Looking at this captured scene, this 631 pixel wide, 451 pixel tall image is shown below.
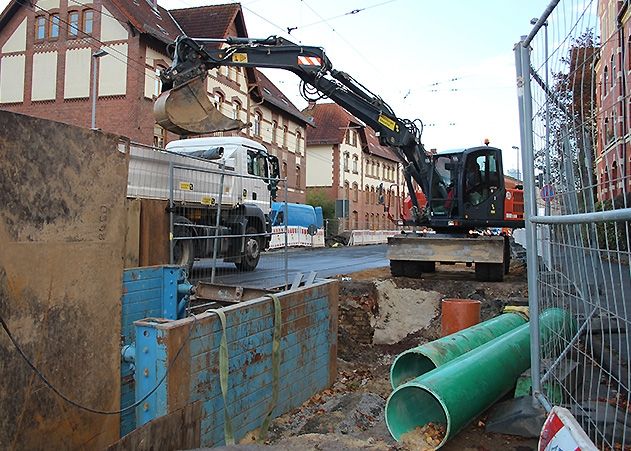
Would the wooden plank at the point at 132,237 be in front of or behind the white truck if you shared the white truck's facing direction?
behind

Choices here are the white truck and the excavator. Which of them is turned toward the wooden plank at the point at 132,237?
the excavator

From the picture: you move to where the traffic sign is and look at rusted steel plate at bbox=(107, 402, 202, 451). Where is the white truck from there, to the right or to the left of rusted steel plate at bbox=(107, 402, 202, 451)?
right

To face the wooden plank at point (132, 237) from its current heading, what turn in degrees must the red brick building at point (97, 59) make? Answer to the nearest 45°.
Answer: approximately 45° to its right

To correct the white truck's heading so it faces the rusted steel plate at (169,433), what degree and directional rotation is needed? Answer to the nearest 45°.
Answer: approximately 135° to its right

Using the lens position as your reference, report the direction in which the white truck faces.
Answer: facing away from the viewer and to the right of the viewer

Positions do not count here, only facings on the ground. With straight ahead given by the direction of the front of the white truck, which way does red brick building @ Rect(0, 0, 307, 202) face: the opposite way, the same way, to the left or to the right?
to the right

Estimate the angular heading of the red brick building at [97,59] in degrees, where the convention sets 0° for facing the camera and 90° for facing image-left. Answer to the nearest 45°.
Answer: approximately 315°

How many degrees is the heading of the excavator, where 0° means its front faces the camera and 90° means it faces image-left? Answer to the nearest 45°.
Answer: approximately 45°

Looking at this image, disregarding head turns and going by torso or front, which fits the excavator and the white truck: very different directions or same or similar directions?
very different directions

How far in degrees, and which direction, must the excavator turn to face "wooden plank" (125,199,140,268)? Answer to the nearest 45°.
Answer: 0° — it already faces it
